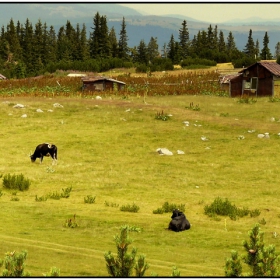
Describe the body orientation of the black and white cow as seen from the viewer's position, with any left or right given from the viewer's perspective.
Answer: facing to the left of the viewer

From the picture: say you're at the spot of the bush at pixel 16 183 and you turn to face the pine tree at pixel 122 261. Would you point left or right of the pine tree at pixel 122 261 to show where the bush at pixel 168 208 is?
left

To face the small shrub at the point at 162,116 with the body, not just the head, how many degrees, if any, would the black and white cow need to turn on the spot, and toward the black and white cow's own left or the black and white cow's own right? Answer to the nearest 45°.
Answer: approximately 135° to the black and white cow's own right

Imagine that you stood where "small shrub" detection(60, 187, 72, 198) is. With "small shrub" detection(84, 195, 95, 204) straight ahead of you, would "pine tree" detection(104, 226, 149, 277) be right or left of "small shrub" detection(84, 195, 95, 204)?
right

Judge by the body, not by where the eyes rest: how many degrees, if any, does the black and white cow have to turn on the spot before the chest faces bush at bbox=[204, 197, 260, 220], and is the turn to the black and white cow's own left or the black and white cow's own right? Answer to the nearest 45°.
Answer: approximately 135° to the black and white cow's own left

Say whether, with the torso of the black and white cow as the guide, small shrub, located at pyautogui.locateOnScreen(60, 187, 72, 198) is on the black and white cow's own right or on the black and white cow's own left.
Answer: on the black and white cow's own left

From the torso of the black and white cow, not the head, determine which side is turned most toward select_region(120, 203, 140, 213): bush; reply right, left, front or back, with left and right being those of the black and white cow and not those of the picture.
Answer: left

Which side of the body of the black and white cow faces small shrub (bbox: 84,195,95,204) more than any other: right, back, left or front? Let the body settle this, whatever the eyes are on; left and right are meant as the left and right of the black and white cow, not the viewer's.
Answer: left

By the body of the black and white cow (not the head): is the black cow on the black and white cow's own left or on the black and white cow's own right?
on the black and white cow's own left

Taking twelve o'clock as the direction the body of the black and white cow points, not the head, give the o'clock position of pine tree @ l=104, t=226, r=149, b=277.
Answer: The pine tree is roughly at 9 o'clock from the black and white cow.

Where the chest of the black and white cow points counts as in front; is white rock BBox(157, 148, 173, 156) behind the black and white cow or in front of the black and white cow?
behind
